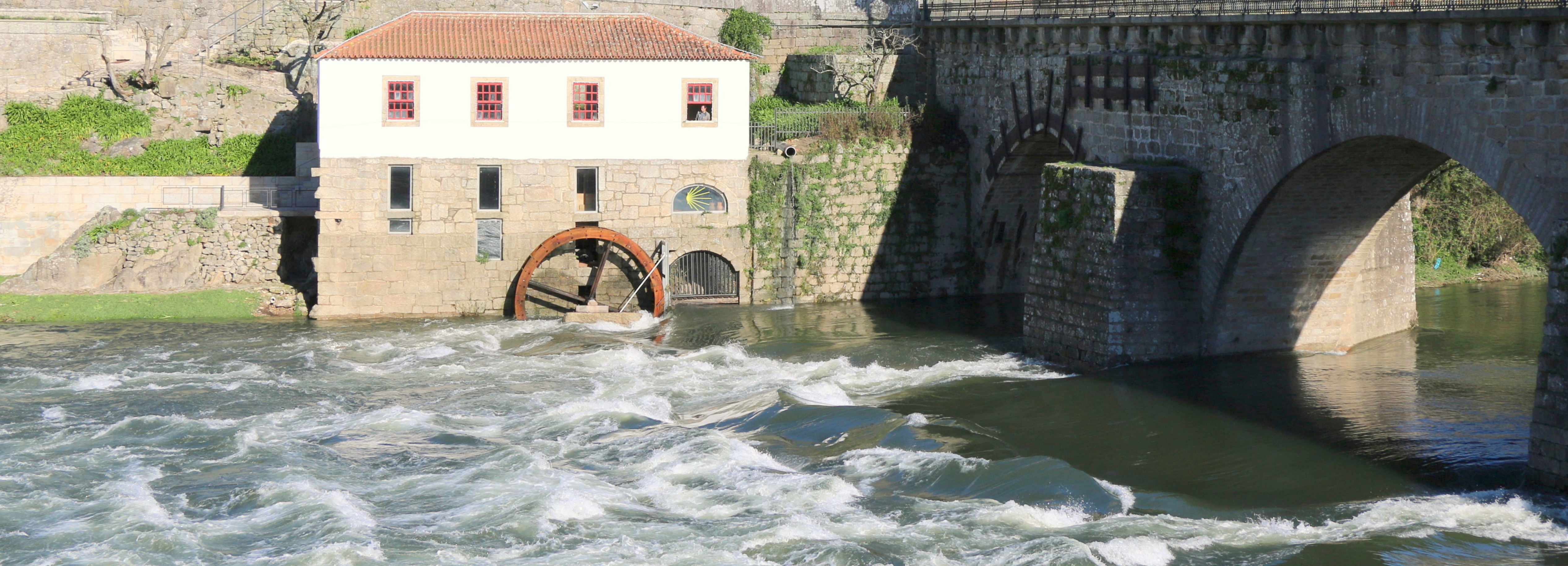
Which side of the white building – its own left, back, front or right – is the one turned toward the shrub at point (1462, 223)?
left

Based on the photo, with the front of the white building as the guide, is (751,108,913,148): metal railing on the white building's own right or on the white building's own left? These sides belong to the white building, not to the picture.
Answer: on the white building's own left

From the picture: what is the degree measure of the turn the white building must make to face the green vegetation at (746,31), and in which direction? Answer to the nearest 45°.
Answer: approximately 135° to its left

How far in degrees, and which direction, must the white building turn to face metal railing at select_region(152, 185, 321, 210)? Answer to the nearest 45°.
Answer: approximately 135° to its right

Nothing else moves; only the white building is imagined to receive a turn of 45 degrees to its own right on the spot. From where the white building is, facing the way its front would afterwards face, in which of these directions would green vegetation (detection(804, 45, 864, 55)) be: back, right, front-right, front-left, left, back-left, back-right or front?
back

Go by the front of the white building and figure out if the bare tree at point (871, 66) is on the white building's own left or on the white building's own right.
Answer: on the white building's own left

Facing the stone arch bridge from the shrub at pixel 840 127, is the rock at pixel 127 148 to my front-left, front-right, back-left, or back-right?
back-right

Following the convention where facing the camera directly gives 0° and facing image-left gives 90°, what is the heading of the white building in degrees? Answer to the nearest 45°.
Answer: approximately 0°

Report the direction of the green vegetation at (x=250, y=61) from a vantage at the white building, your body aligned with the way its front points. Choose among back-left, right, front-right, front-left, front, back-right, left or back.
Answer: back-right

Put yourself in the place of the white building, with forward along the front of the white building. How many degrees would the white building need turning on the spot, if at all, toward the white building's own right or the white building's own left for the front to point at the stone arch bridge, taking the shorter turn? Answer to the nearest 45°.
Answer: approximately 45° to the white building's own left

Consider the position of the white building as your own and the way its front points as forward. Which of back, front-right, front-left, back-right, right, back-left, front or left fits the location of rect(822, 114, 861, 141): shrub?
left

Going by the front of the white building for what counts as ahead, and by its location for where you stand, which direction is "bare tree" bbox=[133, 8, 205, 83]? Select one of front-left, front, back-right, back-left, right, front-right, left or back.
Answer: back-right

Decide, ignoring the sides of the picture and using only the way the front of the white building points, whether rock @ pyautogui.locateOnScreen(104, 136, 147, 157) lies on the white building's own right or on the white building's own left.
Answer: on the white building's own right
